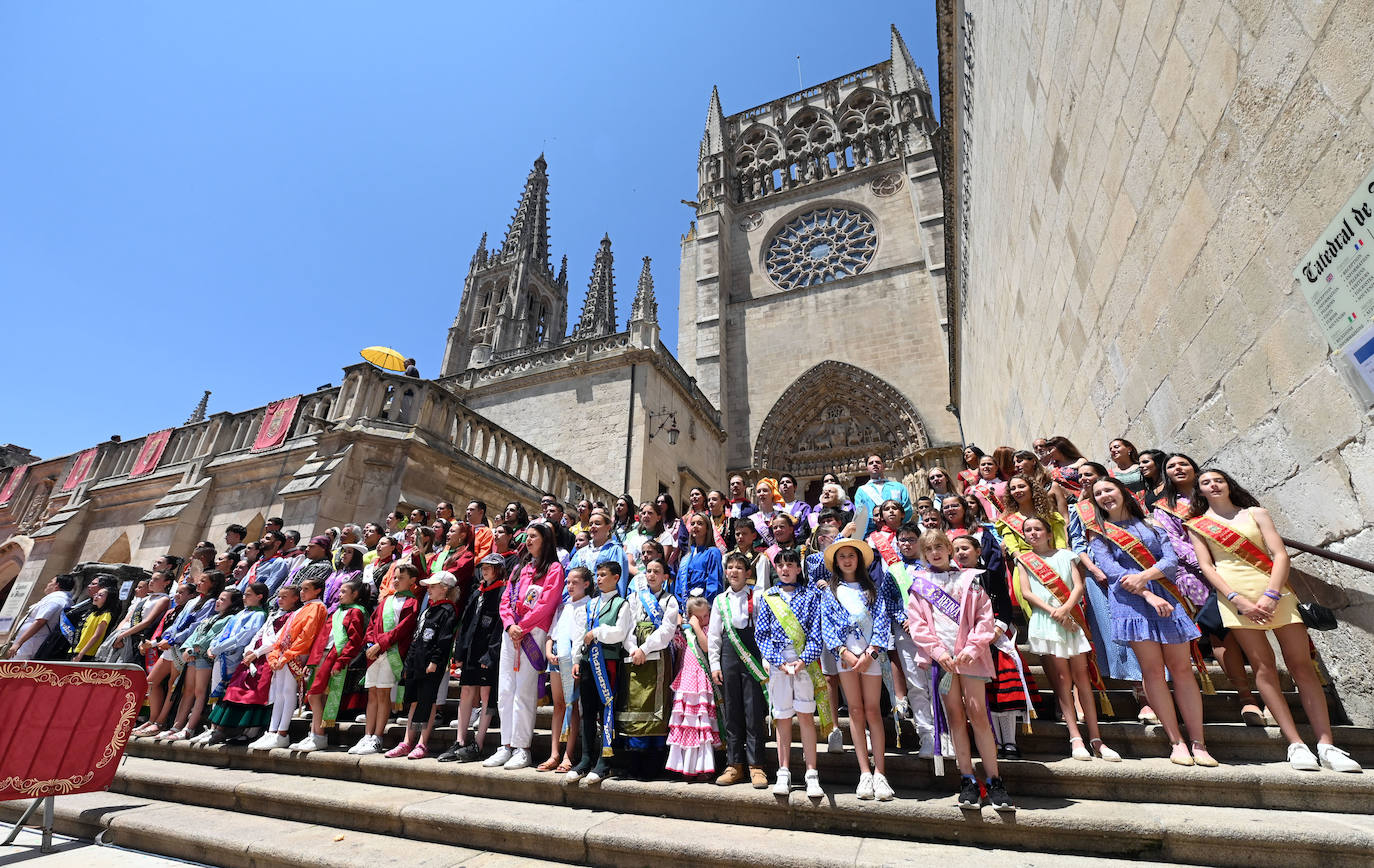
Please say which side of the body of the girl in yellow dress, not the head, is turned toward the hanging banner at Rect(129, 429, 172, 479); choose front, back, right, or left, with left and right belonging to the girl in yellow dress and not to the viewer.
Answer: right

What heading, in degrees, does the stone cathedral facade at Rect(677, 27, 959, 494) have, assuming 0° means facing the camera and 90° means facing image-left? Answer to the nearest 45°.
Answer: approximately 0°

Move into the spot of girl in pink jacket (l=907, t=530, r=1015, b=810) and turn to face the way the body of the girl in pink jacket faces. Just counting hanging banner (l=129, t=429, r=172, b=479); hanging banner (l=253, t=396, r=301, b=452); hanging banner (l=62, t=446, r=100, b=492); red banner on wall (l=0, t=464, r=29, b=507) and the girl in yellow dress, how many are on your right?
4

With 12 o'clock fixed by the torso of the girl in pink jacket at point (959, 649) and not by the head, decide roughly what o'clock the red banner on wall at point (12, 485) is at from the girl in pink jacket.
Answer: The red banner on wall is roughly at 3 o'clock from the girl in pink jacket.

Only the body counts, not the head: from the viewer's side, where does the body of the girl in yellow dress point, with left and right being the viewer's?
facing the viewer

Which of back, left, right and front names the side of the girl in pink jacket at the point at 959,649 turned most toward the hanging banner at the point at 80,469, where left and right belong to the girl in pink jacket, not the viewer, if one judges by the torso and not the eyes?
right

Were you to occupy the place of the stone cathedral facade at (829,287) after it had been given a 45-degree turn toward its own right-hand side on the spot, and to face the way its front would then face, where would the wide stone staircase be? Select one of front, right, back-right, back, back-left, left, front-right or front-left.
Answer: front-left

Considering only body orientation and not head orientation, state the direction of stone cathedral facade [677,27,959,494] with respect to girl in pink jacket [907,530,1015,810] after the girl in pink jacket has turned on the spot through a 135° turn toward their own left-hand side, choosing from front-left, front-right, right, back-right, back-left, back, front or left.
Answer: front-left

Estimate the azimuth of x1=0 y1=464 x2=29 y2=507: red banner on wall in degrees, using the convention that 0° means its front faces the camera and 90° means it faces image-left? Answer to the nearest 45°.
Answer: approximately 315°

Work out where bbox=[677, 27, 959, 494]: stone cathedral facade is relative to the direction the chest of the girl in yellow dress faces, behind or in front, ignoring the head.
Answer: behind

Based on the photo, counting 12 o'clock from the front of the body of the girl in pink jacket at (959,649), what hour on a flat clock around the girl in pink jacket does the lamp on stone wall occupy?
The lamp on stone wall is roughly at 5 o'clock from the girl in pink jacket.

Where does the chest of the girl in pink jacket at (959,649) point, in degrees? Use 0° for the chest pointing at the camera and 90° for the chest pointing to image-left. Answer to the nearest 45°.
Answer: approximately 0°

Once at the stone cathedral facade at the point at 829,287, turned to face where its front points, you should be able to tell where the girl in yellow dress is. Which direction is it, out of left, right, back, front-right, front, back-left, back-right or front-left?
front

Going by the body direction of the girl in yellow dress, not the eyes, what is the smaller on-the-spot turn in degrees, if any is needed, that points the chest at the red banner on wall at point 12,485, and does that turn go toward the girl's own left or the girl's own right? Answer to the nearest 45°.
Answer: approximately 90° to the girl's own right
